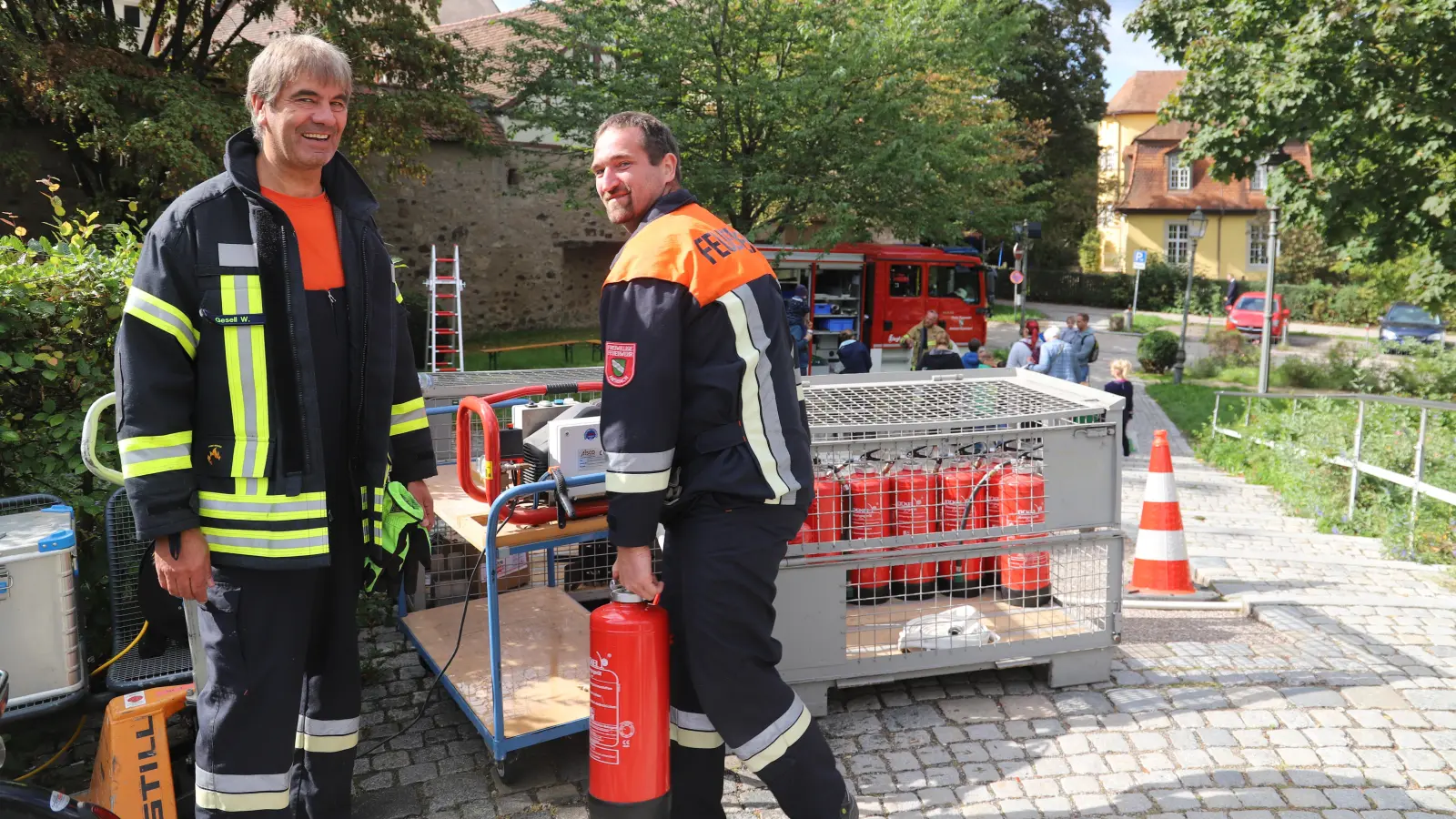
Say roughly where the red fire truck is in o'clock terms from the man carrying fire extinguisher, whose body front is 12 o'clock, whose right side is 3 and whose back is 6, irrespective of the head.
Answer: The red fire truck is roughly at 2 o'clock from the man carrying fire extinguisher.

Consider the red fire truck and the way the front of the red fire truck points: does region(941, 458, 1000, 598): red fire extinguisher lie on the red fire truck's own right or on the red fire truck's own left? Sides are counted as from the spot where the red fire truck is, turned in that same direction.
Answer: on the red fire truck's own right

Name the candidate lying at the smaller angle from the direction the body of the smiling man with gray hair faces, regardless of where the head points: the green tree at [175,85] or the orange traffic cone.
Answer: the orange traffic cone

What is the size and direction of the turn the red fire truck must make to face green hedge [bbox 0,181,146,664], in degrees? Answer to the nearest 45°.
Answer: approximately 90° to its right

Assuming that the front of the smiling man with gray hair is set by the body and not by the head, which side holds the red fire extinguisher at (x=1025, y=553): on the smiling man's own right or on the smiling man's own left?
on the smiling man's own left

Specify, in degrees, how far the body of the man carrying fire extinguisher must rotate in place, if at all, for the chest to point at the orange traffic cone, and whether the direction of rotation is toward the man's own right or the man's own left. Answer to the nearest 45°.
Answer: approximately 90° to the man's own right

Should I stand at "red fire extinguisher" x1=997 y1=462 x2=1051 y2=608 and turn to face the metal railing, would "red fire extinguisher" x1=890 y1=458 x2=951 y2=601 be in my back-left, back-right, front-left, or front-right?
back-left

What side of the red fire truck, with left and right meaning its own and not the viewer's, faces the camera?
right

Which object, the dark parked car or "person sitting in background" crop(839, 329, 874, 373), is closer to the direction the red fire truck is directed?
the dark parked car

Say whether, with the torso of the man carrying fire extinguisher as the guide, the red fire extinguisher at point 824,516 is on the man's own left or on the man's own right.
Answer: on the man's own right

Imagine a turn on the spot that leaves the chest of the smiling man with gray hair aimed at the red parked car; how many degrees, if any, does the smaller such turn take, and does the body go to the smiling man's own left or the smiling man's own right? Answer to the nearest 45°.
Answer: approximately 90° to the smiling man's own left

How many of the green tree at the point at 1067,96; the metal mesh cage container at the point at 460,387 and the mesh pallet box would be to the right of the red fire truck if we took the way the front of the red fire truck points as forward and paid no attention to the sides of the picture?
2

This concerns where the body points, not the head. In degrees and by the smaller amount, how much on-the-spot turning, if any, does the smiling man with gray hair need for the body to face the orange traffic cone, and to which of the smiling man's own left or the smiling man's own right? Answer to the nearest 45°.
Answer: approximately 45° to the smiling man's own left

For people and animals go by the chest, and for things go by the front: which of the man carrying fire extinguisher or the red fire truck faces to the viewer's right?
the red fire truck

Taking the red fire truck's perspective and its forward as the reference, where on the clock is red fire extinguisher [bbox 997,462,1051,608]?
The red fire extinguisher is roughly at 3 o'clock from the red fire truck.

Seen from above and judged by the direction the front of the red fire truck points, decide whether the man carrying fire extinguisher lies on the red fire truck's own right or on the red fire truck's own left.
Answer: on the red fire truck's own right

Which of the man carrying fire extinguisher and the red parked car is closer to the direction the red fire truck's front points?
the red parked car
